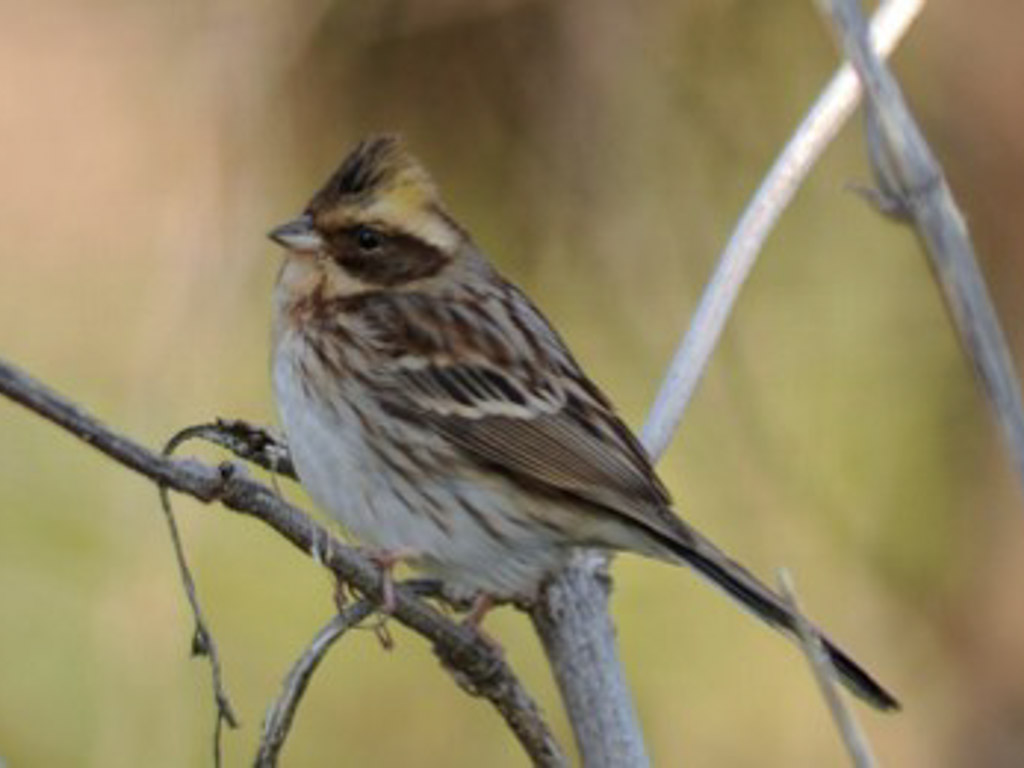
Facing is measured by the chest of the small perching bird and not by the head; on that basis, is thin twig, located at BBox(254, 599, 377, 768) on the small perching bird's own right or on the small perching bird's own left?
on the small perching bird's own left

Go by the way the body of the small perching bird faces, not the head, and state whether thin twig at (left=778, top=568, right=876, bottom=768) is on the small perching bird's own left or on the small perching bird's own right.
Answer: on the small perching bird's own left

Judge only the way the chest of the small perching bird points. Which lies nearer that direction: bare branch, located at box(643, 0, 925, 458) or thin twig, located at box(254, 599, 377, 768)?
the thin twig

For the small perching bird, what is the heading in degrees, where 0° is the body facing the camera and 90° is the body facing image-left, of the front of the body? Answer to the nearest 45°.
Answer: approximately 90°
